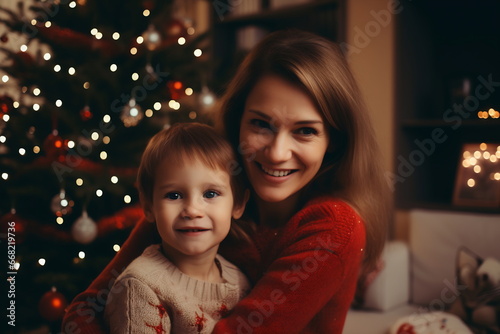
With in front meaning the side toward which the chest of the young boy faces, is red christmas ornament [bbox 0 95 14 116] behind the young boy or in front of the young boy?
behind

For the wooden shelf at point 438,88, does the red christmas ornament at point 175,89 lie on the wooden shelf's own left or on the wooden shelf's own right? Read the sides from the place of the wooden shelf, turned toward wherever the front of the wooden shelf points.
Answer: on the wooden shelf's own right

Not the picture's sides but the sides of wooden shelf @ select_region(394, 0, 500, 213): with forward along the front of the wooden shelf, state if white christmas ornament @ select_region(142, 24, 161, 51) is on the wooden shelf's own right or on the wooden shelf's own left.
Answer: on the wooden shelf's own right

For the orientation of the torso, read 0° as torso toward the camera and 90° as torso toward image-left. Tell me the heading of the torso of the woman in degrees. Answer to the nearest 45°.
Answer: approximately 45°

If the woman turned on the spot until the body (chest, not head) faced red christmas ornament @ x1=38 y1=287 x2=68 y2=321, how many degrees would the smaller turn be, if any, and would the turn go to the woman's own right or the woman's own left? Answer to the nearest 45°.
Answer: approximately 90° to the woman's own right

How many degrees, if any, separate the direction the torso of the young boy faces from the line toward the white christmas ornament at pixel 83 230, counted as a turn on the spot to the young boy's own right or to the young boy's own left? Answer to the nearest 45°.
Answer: approximately 180°

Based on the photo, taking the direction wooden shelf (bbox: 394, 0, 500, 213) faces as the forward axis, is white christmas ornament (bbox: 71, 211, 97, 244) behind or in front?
in front

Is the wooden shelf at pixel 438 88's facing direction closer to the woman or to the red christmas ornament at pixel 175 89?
the woman

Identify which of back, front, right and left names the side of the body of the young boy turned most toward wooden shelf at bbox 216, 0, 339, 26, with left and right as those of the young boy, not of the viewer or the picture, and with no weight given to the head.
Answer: back

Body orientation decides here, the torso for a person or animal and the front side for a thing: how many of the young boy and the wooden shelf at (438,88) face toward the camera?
2

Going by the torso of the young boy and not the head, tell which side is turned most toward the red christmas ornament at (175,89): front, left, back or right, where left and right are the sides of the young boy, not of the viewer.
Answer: back

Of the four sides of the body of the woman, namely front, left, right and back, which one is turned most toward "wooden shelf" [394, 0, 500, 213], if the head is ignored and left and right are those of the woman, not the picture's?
back
